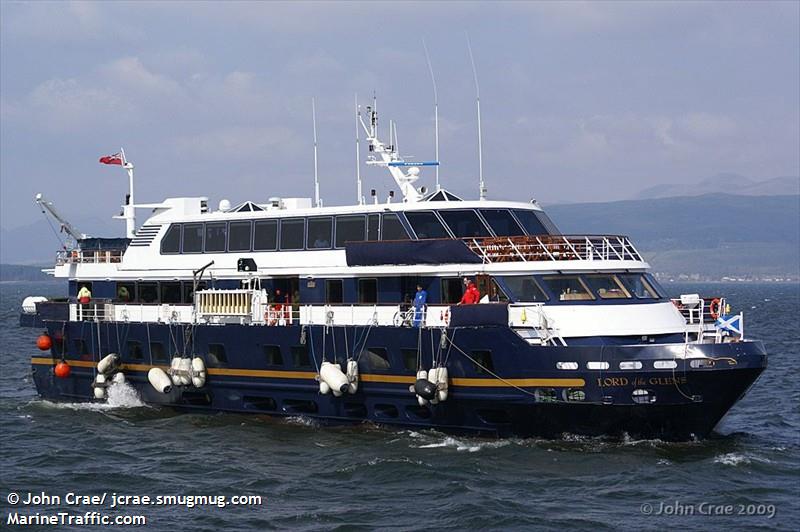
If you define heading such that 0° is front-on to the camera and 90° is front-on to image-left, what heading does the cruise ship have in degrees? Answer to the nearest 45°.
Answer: approximately 315°
